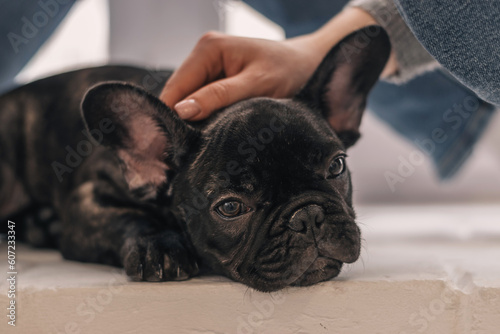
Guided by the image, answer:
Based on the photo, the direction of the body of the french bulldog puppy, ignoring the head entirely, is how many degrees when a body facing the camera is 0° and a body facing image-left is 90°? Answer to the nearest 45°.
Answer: approximately 315°
